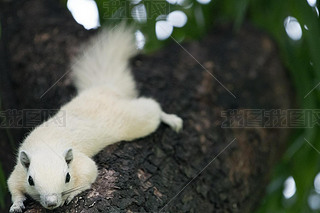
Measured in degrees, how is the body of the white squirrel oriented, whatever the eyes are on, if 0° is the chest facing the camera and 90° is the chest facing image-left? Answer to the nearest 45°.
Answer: approximately 45°
